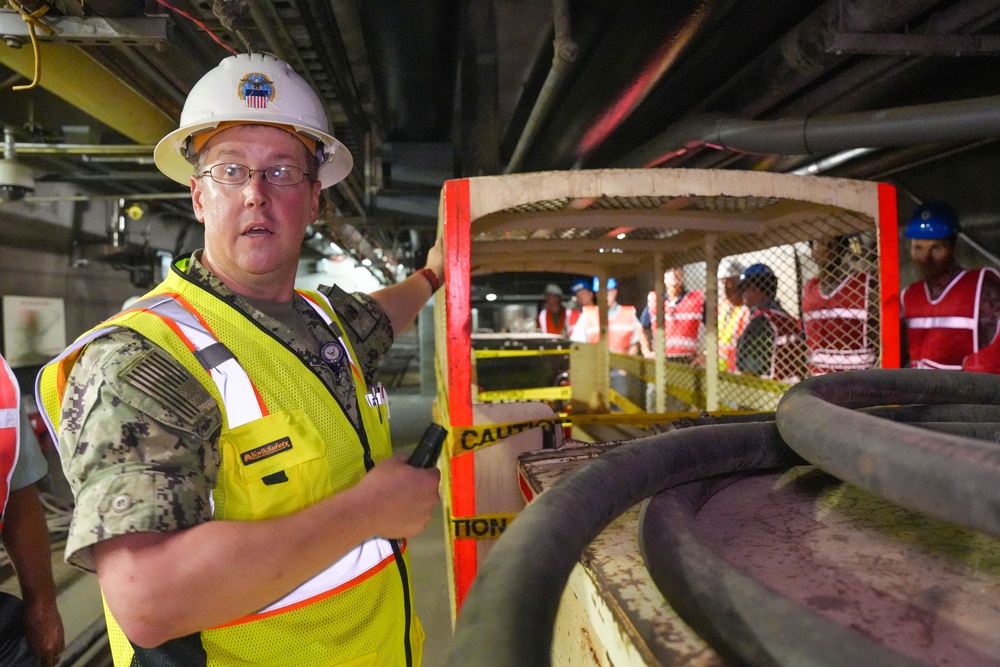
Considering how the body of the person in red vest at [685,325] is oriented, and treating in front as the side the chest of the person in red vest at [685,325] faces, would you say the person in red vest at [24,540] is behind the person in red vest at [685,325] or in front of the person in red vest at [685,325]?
in front

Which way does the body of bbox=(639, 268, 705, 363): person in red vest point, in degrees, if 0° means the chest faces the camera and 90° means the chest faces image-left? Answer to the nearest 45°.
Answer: approximately 45°

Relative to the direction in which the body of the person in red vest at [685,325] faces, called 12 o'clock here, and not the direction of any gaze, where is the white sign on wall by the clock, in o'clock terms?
The white sign on wall is roughly at 1 o'clock from the person in red vest.

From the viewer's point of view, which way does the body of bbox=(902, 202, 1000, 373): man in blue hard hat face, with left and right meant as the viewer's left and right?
facing the viewer and to the left of the viewer

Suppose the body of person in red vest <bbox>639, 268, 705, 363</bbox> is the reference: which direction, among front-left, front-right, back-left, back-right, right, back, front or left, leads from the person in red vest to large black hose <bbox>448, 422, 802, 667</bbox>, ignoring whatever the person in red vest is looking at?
front-left

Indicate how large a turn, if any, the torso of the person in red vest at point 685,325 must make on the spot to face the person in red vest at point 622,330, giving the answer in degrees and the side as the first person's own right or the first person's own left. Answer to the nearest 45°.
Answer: approximately 90° to the first person's own right

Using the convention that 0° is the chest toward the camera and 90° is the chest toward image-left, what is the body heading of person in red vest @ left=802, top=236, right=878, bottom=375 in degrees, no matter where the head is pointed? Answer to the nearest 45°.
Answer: approximately 45°
